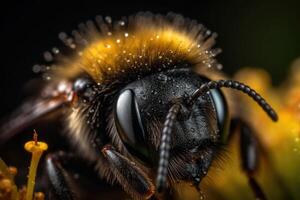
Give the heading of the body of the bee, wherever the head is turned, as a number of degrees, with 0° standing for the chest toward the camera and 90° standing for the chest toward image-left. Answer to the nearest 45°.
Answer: approximately 315°
